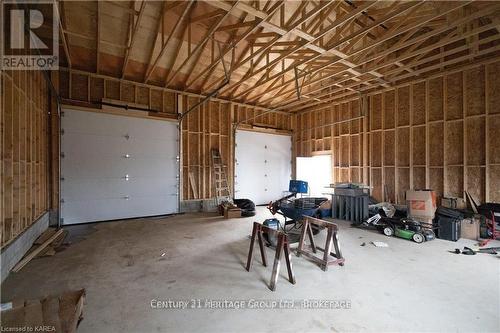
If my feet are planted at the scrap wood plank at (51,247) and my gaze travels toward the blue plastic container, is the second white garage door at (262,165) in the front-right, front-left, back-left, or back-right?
front-left

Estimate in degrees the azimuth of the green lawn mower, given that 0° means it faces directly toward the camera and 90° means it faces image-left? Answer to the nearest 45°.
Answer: approximately 315°

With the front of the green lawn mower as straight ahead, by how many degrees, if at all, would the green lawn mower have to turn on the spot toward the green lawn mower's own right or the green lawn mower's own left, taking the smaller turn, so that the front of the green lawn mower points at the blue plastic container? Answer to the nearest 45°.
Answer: approximately 180°

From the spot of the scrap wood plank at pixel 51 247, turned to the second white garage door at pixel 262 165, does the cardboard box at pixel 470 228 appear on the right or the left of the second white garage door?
right

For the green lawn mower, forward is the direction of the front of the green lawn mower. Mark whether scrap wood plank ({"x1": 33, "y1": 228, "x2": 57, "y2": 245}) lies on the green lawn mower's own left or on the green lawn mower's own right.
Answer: on the green lawn mower's own right

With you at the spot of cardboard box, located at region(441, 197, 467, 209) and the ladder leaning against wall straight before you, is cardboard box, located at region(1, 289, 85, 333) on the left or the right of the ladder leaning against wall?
left

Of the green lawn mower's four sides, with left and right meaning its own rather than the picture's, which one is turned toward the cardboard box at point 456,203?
left

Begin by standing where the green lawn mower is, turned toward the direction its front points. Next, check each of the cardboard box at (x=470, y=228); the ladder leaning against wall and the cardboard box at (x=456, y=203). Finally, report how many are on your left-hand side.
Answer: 2

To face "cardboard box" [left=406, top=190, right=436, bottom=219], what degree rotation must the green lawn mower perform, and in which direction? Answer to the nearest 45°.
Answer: approximately 135° to its left

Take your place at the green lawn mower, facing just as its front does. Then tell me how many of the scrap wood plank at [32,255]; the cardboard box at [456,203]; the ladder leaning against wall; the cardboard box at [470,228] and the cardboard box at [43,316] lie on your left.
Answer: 2
